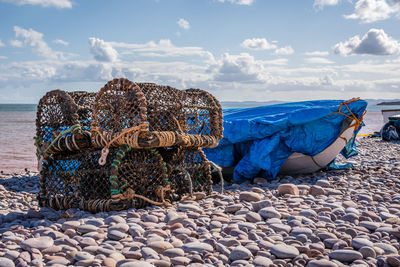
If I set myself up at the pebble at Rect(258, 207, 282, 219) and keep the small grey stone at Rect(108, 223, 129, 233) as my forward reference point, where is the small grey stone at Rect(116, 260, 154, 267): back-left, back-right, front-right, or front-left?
front-left

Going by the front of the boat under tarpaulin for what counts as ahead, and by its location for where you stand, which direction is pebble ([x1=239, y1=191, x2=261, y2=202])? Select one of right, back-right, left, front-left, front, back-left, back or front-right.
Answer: right

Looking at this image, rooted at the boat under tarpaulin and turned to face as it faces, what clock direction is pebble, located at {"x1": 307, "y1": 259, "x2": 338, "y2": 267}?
The pebble is roughly at 3 o'clock from the boat under tarpaulin.

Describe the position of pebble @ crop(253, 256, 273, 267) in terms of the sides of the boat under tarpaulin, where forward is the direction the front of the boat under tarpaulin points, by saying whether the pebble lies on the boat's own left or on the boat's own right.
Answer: on the boat's own right

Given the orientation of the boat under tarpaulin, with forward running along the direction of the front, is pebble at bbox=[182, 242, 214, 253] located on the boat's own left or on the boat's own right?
on the boat's own right

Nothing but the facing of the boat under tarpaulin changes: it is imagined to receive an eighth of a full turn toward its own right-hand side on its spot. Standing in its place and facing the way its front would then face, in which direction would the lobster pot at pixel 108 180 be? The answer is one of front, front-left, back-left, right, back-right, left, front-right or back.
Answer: right

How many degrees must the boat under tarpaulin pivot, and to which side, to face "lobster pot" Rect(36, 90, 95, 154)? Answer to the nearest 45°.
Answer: approximately 135° to its right

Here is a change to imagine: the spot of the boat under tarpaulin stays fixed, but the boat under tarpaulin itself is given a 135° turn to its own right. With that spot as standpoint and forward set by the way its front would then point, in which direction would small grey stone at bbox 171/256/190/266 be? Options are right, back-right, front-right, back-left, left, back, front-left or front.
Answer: front-left

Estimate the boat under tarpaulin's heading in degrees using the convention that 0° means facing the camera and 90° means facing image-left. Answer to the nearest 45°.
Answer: approximately 270°

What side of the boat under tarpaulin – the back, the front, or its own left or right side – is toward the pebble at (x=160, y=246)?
right

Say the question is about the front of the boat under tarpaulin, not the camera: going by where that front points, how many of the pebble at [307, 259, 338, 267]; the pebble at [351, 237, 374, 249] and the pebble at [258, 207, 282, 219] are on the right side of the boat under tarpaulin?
3

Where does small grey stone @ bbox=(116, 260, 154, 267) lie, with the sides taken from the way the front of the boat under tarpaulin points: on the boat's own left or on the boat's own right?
on the boat's own right

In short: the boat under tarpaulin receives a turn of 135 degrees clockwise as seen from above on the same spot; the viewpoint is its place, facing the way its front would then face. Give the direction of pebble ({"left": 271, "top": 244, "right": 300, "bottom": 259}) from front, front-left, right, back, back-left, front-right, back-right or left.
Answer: front-left

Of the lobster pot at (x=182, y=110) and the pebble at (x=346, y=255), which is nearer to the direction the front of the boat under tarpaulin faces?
the pebble

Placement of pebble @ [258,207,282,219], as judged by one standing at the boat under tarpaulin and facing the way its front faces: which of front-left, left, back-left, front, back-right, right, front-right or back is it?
right
